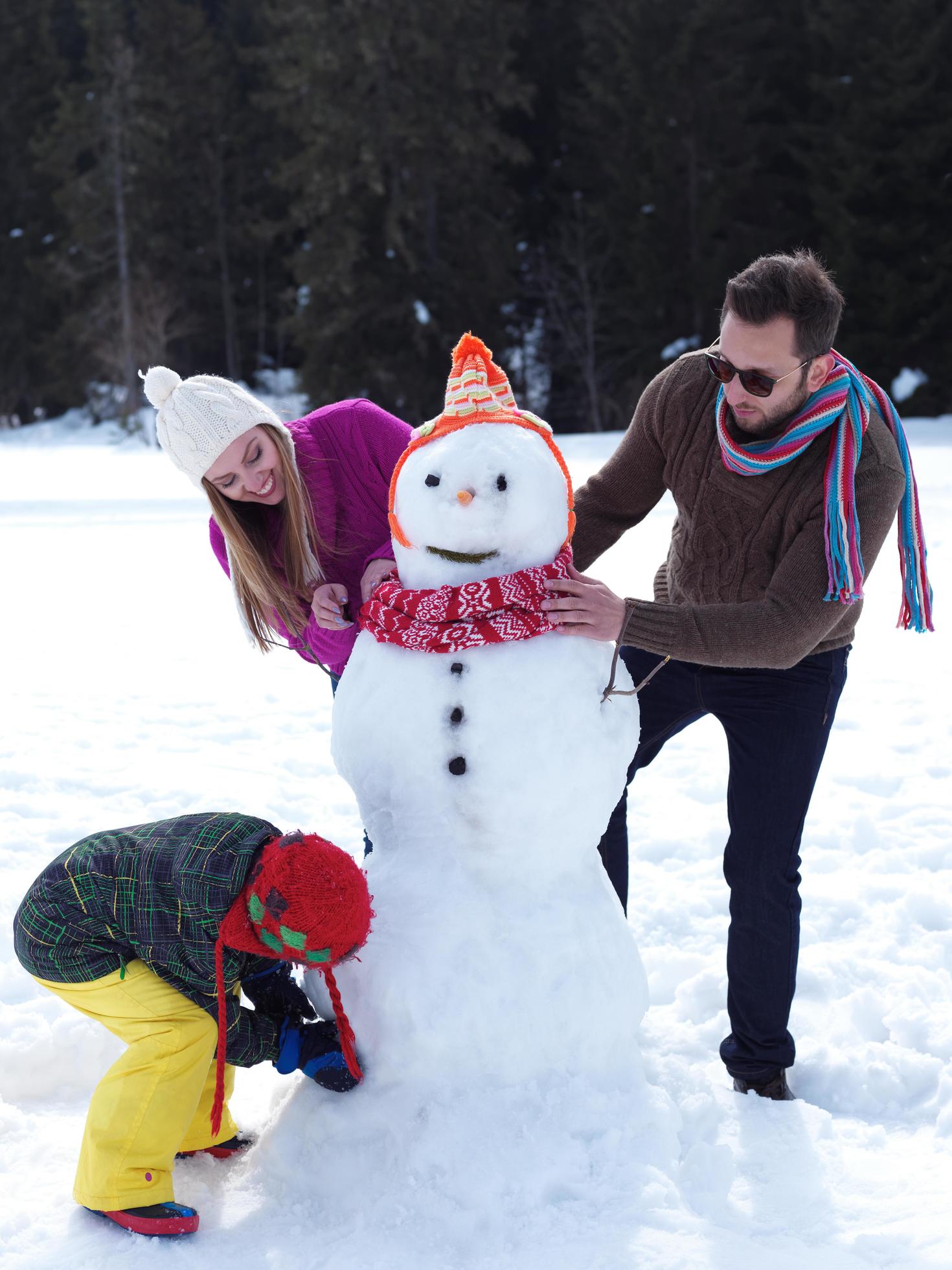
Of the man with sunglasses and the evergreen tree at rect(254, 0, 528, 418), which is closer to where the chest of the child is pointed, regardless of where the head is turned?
the man with sunglasses

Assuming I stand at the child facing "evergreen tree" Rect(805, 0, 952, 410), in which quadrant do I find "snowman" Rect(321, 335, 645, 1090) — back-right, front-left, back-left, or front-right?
front-right

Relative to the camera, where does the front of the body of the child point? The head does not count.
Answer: to the viewer's right

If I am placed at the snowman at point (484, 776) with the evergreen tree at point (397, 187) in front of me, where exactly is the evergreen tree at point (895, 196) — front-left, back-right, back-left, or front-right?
front-right

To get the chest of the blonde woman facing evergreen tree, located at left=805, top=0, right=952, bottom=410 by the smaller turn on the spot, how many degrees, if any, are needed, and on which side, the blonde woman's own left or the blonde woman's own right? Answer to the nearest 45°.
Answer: approximately 135° to the blonde woman's own left

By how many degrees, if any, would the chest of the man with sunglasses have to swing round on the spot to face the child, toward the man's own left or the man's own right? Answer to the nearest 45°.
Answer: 0° — they already face them

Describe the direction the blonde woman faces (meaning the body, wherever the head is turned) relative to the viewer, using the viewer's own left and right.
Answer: facing the viewer

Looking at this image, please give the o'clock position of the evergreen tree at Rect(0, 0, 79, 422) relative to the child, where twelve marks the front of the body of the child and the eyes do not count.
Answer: The evergreen tree is roughly at 9 o'clock from the child.

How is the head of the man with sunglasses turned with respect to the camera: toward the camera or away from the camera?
toward the camera

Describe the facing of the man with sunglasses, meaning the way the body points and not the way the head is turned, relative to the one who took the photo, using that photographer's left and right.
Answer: facing the viewer and to the left of the viewer

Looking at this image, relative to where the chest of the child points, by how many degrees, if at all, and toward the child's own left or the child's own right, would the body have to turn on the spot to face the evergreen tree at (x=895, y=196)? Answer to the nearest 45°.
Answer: approximately 45° to the child's own left

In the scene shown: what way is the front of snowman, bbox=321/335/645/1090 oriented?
toward the camera

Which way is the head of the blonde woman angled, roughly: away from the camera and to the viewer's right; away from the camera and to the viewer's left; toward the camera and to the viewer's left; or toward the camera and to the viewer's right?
toward the camera and to the viewer's right

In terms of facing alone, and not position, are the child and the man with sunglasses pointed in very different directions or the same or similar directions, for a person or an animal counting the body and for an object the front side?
very different directions
